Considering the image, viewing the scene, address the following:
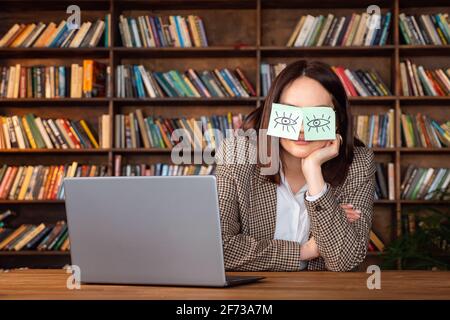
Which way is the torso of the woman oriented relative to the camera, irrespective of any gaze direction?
toward the camera

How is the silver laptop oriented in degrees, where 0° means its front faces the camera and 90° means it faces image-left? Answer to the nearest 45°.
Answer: approximately 225°

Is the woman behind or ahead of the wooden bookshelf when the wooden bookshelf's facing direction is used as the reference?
ahead

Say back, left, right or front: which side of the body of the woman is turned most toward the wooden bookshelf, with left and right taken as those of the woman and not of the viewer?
back

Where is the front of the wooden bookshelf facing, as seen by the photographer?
facing the viewer

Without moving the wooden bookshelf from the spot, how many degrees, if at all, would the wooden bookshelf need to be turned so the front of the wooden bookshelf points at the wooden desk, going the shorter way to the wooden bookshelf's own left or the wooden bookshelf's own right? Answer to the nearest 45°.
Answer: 0° — it already faces it

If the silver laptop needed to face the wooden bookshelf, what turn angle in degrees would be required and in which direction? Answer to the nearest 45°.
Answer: approximately 45° to its left

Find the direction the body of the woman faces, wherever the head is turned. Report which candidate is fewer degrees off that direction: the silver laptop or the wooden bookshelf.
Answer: the silver laptop

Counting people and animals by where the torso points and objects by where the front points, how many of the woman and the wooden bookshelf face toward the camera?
2

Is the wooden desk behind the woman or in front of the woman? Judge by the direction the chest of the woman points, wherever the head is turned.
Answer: in front

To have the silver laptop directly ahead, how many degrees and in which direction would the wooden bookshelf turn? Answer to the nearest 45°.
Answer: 0° — it already faces it
